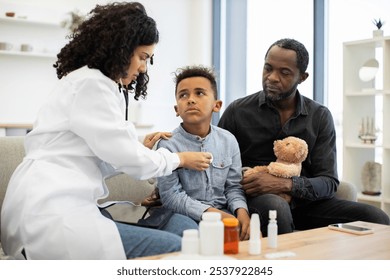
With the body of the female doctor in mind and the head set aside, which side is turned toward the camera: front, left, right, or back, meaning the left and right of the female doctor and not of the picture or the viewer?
right

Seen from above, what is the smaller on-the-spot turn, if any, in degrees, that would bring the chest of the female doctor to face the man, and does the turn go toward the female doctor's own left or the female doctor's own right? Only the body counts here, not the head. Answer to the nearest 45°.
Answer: approximately 45° to the female doctor's own left

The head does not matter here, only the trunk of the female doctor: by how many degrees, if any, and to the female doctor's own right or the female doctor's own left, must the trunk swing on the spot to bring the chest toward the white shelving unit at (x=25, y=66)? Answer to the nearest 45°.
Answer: approximately 90° to the female doctor's own left

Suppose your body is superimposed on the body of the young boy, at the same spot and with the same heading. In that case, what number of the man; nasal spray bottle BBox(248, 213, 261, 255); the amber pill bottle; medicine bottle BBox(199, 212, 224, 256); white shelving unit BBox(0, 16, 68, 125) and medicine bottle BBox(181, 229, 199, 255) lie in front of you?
4

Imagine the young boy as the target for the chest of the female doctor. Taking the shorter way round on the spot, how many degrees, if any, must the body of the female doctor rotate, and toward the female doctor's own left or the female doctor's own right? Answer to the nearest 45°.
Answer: approximately 45° to the female doctor's own left

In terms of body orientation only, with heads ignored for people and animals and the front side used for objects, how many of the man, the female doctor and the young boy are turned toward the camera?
2

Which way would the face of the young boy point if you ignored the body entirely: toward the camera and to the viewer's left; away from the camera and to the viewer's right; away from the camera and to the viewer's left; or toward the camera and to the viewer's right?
toward the camera and to the viewer's left

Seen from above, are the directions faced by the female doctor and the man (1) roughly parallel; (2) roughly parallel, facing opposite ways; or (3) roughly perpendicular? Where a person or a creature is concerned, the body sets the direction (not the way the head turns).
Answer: roughly perpendicular

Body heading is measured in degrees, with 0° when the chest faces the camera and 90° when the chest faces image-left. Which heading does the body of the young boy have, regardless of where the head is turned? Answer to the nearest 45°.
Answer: approximately 0°

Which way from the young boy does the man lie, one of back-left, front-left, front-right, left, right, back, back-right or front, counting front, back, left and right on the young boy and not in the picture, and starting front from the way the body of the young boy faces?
back-left

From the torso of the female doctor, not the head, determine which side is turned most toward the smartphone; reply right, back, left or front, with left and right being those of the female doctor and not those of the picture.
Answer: front
